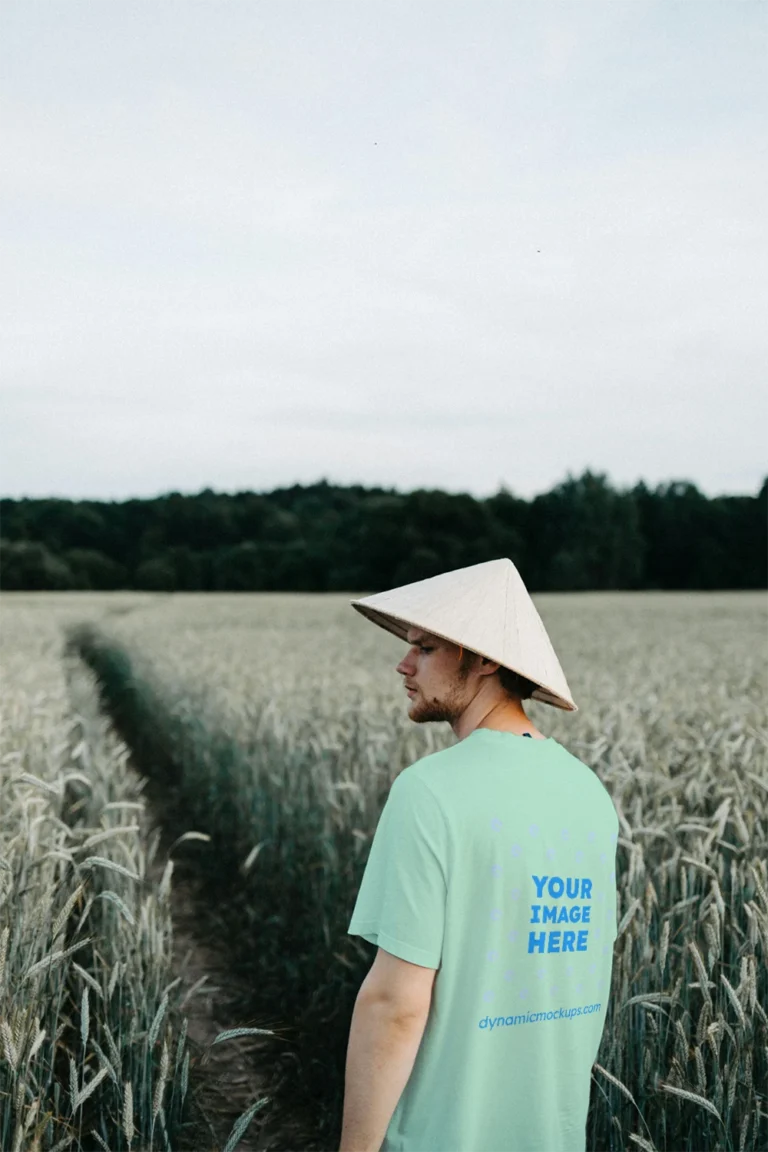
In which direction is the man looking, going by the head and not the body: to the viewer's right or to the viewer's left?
to the viewer's left

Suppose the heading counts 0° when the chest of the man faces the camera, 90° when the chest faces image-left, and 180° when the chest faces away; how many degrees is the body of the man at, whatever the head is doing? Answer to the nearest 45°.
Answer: approximately 135°
